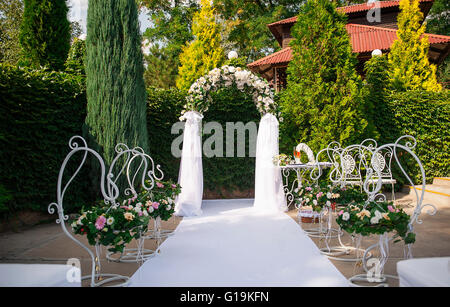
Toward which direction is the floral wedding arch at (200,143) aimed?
toward the camera

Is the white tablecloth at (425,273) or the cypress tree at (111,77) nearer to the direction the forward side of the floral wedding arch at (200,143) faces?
the white tablecloth

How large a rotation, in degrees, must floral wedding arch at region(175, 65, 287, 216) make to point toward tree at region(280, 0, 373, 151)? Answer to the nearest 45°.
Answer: approximately 90° to its left

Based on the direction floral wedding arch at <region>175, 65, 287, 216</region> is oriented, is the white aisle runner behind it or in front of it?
in front

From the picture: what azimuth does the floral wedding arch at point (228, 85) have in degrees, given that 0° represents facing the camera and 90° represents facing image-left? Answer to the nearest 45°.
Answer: approximately 0°

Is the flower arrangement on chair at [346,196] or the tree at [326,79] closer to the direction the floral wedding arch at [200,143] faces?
the flower arrangement on chair

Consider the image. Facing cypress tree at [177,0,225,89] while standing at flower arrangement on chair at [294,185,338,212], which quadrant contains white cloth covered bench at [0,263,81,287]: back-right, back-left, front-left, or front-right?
back-left

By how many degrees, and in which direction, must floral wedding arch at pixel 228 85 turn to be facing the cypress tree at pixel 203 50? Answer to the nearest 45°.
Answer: approximately 180°

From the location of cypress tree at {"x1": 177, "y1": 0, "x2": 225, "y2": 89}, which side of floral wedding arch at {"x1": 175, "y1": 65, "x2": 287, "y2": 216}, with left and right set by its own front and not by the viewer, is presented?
back

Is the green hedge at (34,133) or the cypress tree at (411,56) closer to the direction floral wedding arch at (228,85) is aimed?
the green hedge

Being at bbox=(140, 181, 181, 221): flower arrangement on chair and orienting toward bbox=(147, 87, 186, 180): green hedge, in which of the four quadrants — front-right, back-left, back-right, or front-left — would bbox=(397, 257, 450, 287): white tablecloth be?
back-right

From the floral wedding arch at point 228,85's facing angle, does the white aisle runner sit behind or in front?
in front

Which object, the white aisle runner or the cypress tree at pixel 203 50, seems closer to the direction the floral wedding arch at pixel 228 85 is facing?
the white aisle runner

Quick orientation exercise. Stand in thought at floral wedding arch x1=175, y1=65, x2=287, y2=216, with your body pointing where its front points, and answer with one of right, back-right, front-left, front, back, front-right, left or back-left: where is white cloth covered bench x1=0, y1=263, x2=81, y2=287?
front

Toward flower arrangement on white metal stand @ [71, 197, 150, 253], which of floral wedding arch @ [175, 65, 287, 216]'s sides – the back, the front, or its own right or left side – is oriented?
front
